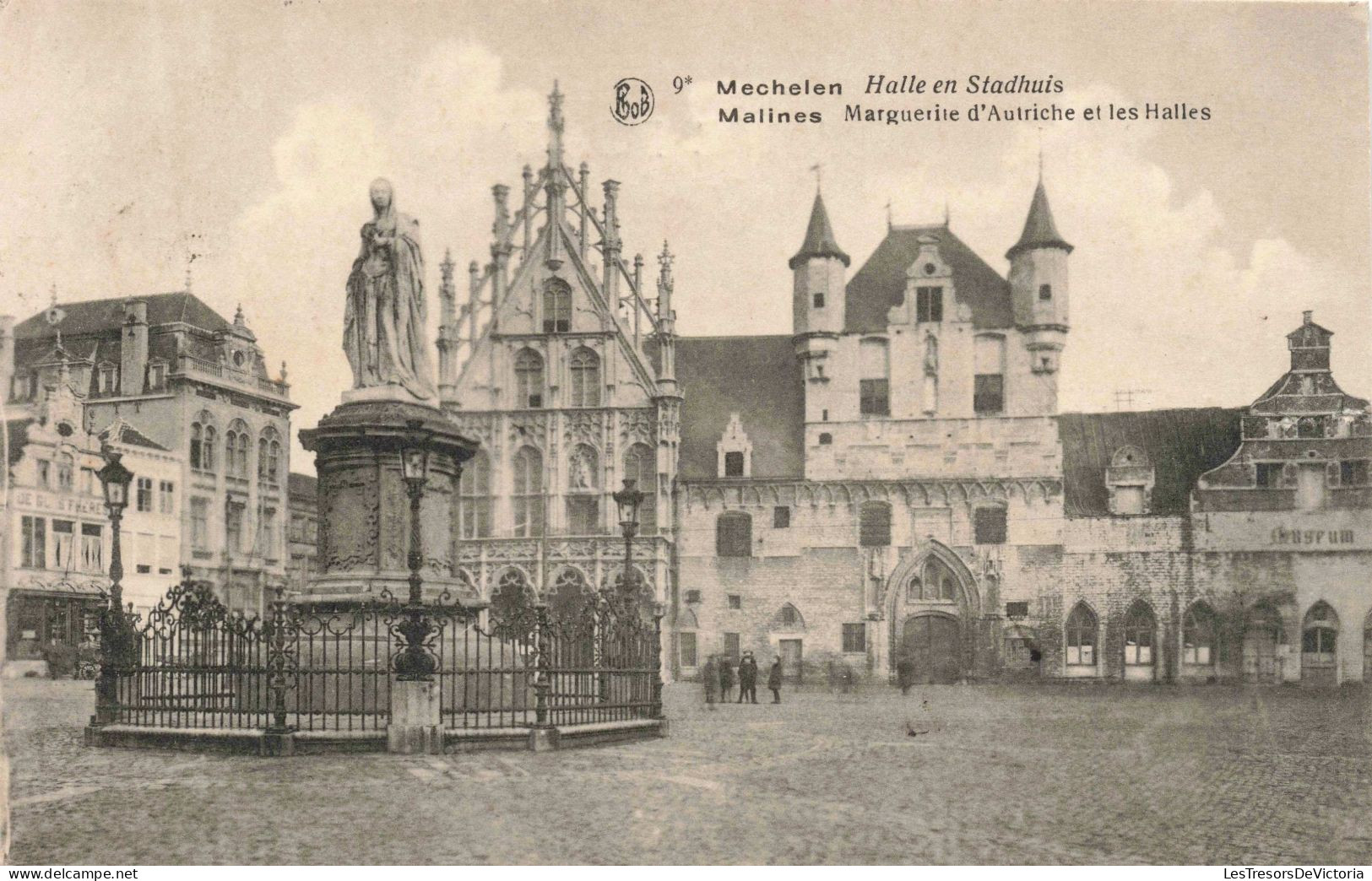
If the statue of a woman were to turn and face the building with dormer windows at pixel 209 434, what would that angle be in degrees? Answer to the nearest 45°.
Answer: approximately 135° to its right

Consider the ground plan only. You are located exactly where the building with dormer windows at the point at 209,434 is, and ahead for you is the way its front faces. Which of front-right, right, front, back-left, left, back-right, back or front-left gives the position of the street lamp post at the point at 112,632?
front-right

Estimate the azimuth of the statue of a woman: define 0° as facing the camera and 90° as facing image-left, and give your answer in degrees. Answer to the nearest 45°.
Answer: approximately 45°

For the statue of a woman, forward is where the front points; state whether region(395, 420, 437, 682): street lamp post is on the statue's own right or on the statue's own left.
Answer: on the statue's own left

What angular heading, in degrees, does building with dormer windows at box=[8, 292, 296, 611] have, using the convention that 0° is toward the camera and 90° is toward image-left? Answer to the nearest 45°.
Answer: approximately 315°
